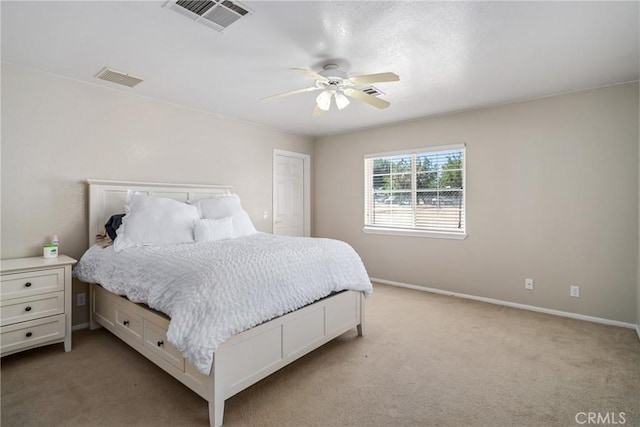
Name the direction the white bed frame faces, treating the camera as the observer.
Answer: facing the viewer and to the right of the viewer
